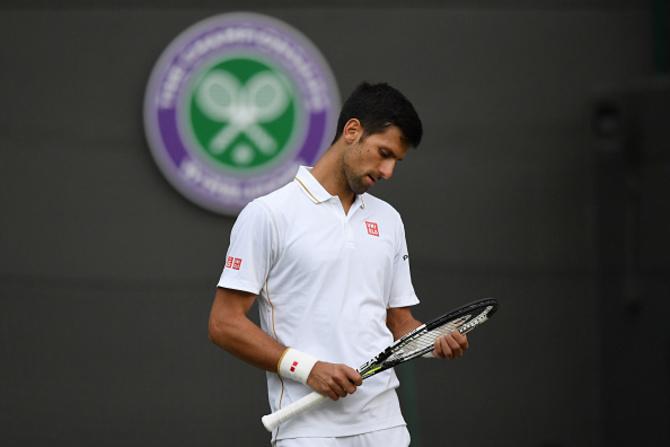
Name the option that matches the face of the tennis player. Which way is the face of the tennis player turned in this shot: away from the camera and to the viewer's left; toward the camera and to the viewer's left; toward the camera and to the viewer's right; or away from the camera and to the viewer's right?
toward the camera and to the viewer's right

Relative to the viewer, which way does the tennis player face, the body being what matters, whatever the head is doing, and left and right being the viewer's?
facing the viewer and to the right of the viewer
